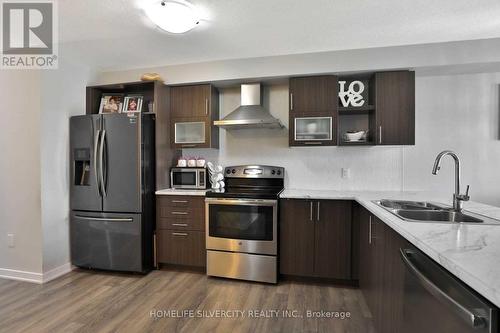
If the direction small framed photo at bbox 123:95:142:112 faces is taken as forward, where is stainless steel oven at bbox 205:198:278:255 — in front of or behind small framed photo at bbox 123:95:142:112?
in front

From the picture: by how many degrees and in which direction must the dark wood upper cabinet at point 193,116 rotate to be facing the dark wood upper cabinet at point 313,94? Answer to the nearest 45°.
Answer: approximately 45° to its left

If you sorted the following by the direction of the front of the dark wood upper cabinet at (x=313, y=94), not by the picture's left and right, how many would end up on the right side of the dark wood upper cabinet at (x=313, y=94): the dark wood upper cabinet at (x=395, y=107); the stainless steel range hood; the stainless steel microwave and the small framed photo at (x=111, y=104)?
3

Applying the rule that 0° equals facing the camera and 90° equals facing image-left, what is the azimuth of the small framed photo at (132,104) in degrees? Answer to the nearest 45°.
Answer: approximately 0°

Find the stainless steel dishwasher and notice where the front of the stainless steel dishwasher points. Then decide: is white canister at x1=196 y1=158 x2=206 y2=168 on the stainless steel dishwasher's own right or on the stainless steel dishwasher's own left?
on the stainless steel dishwasher's own right

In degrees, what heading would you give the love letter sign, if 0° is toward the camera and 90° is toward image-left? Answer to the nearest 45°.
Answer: approximately 0°

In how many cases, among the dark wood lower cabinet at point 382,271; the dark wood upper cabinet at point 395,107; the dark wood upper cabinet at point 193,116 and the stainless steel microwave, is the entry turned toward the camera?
3

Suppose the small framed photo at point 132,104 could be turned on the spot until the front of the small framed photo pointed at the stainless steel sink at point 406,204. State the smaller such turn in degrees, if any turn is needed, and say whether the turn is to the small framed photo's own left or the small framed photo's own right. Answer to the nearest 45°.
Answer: approximately 45° to the small framed photo's own left

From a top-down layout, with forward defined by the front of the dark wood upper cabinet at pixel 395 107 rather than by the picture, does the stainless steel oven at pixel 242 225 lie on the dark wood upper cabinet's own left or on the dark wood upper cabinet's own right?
on the dark wood upper cabinet's own right
